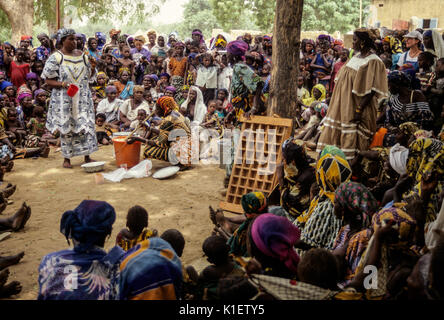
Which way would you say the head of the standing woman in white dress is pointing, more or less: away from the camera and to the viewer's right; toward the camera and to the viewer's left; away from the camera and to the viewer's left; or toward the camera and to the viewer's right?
toward the camera and to the viewer's right

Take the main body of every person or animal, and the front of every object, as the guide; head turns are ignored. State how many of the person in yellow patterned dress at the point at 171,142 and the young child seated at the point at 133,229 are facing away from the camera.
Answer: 1

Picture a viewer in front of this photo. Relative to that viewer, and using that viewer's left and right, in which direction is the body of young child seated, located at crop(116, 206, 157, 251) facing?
facing away from the viewer

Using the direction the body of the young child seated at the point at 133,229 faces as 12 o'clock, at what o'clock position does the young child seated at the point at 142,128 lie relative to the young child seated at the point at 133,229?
the young child seated at the point at 142,128 is roughly at 12 o'clock from the young child seated at the point at 133,229.

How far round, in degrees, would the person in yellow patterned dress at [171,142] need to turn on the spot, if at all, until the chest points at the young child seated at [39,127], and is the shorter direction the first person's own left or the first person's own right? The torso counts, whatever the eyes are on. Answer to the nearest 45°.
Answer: approximately 45° to the first person's own right

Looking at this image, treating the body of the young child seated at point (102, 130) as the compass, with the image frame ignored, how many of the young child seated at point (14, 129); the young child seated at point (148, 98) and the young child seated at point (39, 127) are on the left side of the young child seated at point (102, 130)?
1

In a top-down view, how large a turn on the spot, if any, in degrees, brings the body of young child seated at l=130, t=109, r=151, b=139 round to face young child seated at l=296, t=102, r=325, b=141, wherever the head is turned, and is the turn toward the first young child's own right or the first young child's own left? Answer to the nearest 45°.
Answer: approximately 90° to the first young child's own left
